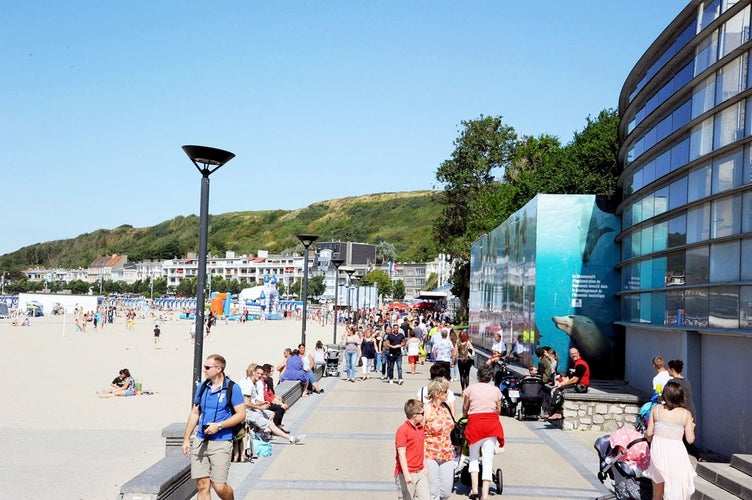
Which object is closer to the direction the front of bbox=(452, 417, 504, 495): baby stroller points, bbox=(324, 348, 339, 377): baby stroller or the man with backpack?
the baby stroller

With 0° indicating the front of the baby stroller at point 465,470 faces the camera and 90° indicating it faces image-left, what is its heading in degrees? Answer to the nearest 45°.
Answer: approximately 180°

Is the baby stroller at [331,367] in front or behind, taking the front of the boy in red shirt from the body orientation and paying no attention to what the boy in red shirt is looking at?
behind

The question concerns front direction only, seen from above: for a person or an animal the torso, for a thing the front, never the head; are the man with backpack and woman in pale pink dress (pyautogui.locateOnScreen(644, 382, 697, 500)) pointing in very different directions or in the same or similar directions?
very different directions

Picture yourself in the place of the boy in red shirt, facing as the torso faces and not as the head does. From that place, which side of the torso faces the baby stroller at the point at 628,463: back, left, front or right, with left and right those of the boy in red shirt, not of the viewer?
left

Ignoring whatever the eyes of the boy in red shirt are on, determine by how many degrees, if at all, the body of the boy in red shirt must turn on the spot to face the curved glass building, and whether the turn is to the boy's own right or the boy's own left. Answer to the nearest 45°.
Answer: approximately 90° to the boy's own left

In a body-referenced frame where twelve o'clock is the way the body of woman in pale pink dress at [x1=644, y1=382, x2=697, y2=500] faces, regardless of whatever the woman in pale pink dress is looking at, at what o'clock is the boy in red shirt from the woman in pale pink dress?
The boy in red shirt is roughly at 8 o'clock from the woman in pale pink dress.

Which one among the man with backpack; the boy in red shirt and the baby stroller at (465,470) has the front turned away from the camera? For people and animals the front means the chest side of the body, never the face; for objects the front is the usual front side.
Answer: the baby stroller

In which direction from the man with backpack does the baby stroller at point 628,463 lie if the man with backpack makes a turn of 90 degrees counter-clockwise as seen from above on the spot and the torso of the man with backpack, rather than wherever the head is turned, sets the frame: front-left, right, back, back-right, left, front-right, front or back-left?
front-left

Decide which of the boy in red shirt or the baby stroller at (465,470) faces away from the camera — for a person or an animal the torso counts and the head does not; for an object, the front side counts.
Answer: the baby stroller

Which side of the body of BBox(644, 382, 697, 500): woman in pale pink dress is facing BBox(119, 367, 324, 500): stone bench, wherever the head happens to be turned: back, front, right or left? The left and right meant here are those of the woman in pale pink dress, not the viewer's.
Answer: left
